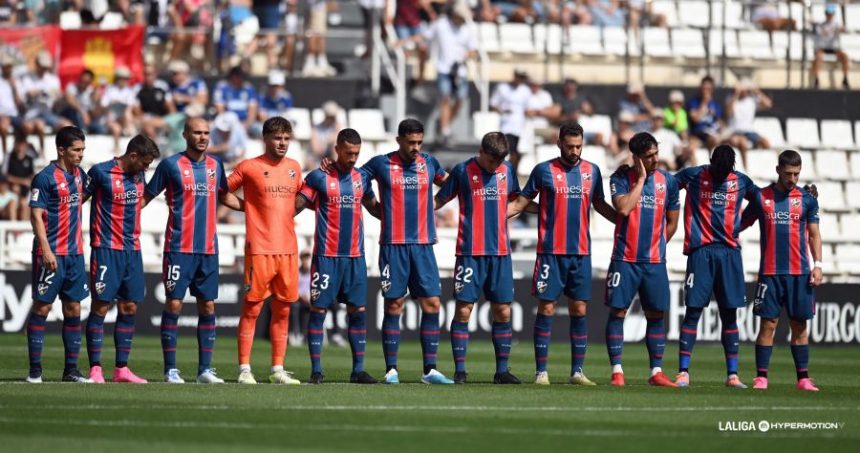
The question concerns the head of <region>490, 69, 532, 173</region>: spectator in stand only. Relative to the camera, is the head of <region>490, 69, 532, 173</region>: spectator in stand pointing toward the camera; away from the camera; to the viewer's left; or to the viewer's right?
toward the camera

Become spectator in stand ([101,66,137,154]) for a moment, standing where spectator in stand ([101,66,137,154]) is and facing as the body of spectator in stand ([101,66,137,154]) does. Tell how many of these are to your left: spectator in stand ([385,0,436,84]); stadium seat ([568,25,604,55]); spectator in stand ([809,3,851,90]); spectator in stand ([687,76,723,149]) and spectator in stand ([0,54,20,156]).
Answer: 4

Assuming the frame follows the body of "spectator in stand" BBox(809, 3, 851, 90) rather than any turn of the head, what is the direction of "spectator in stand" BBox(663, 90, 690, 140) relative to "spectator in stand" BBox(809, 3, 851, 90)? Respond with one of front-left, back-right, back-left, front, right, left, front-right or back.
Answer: front-right

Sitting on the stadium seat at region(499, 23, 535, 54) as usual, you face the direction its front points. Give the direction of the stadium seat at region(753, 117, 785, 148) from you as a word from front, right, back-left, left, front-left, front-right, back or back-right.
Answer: left

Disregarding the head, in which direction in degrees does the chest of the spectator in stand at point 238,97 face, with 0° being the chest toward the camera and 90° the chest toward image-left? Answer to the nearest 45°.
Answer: approximately 0°

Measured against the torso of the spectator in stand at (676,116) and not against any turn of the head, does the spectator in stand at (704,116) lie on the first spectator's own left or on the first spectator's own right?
on the first spectator's own left

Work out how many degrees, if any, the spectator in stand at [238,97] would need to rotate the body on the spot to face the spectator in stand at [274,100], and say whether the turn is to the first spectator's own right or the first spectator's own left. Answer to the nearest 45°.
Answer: approximately 90° to the first spectator's own left

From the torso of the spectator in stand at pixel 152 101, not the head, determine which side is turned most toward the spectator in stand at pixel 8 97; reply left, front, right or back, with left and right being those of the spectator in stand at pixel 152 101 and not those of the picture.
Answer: right

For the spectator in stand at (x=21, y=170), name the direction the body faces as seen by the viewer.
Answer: toward the camera

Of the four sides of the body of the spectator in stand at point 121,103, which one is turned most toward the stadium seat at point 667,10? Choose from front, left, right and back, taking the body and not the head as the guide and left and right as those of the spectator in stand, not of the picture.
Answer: left

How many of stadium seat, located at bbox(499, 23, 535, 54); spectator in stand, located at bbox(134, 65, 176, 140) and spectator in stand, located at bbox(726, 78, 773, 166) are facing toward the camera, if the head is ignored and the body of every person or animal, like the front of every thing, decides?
3

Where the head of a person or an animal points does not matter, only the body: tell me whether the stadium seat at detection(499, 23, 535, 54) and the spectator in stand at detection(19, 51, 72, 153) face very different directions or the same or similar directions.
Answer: same or similar directions

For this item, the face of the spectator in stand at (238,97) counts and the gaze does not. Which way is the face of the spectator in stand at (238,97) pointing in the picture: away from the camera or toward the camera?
toward the camera

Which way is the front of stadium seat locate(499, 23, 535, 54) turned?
toward the camera

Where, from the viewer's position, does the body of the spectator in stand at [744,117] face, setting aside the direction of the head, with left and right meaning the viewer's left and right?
facing the viewer

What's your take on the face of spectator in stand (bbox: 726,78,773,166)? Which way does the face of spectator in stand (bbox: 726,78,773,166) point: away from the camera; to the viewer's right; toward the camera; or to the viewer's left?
toward the camera
